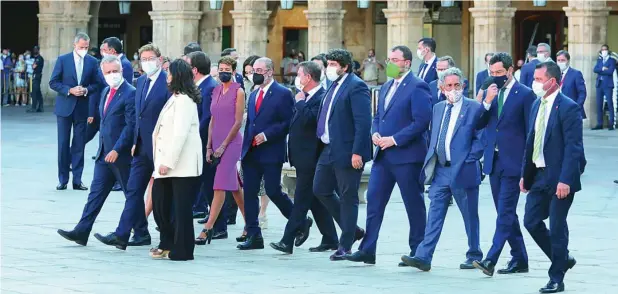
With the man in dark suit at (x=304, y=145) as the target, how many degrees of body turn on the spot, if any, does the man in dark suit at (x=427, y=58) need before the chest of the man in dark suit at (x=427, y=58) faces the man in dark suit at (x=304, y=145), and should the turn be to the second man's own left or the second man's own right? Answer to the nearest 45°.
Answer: approximately 45° to the second man's own left

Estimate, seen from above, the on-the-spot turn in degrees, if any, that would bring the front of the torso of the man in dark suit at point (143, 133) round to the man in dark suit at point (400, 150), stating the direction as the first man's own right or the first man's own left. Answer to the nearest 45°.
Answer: approximately 90° to the first man's own left

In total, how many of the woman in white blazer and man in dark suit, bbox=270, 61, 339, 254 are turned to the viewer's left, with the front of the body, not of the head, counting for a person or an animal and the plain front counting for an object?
2

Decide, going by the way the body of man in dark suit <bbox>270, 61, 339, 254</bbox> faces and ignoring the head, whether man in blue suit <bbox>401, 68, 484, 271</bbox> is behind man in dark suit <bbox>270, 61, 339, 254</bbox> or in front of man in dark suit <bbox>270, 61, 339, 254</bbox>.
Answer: behind

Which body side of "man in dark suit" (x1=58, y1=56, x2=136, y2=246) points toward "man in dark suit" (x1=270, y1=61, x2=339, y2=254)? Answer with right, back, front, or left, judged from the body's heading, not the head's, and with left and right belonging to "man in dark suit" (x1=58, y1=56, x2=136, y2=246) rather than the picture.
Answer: left

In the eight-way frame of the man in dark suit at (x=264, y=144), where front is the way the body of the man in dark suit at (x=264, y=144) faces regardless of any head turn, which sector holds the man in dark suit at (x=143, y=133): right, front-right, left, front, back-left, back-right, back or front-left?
front-right

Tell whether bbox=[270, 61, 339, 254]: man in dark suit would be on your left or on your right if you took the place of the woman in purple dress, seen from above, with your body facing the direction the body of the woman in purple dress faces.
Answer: on your left

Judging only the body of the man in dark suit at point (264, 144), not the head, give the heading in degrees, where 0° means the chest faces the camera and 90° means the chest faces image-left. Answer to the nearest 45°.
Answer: approximately 45°

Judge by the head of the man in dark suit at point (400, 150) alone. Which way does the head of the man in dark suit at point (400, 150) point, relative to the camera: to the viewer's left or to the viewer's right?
to the viewer's left

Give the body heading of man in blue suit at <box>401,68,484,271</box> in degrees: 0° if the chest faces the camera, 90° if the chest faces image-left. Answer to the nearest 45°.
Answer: approximately 45°
